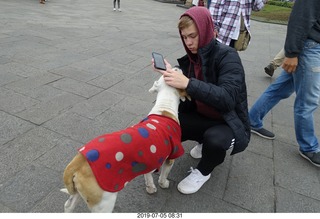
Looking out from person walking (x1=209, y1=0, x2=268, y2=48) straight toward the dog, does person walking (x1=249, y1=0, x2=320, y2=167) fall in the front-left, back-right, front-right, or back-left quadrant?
front-left

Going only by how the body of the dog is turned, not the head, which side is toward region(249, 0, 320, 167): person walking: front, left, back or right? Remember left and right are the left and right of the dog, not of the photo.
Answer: front

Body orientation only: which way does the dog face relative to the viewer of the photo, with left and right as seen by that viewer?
facing away from the viewer and to the right of the viewer

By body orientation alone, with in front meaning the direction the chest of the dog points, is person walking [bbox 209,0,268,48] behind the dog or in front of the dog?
in front

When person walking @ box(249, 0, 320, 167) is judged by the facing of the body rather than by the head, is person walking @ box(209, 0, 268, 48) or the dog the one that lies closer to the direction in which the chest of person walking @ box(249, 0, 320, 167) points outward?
the dog
